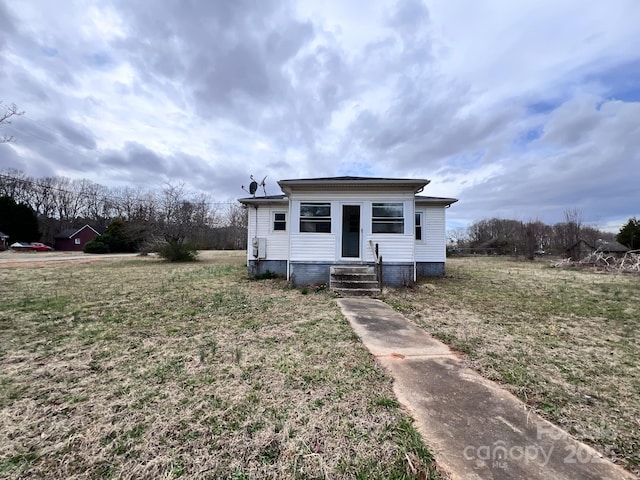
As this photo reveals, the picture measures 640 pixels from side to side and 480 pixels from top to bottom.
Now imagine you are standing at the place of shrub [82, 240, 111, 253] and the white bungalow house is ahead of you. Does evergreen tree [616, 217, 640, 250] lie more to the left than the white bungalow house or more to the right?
left

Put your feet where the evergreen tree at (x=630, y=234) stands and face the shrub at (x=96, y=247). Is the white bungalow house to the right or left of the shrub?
left

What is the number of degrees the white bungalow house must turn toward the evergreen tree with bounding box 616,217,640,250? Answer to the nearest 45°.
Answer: approximately 135° to its left

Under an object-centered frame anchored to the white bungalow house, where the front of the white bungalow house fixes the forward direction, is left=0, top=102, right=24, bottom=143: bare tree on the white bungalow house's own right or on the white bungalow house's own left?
on the white bungalow house's own right

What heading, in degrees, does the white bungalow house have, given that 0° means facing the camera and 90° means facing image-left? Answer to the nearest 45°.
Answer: approximately 0°

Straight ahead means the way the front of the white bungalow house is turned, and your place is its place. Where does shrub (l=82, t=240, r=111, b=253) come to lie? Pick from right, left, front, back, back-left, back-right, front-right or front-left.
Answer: back-right
